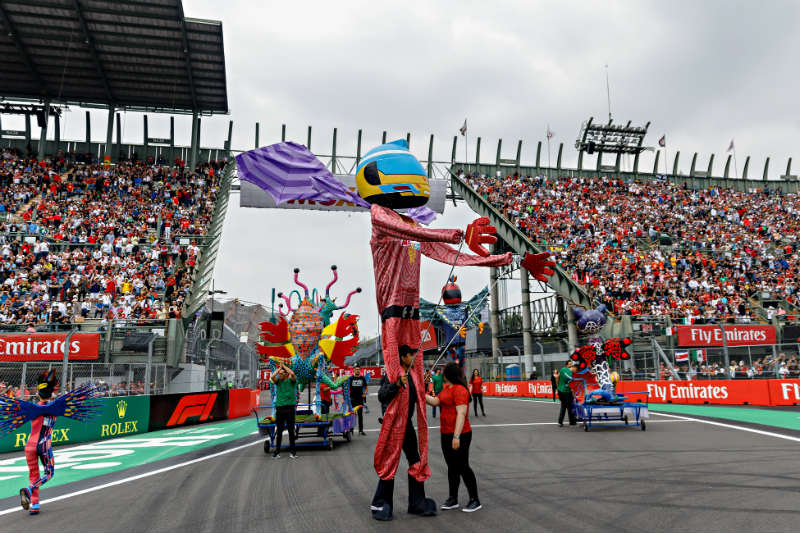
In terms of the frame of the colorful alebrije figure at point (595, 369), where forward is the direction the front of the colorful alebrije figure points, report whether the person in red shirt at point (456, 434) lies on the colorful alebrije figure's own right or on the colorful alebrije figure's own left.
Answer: on the colorful alebrije figure's own right

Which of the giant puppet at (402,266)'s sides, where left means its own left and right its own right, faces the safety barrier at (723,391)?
left

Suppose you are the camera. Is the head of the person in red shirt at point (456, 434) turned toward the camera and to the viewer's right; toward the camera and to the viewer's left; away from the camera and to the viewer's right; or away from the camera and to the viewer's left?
away from the camera and to the viewer's left

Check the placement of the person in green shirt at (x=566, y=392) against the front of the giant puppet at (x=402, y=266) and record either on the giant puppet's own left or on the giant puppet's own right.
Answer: on the giant puppet's own left

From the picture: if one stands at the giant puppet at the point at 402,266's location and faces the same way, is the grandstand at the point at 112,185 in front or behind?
behind

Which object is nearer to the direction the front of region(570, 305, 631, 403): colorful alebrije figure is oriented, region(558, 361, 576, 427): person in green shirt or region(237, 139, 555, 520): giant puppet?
the giant puppet

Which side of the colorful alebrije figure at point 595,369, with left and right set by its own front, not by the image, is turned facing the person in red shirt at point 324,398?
right

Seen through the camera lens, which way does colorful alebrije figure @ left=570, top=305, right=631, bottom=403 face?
facing the viewer and to the right of the viewer

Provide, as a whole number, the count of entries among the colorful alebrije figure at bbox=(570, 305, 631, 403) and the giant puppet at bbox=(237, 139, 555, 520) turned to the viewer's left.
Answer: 0
